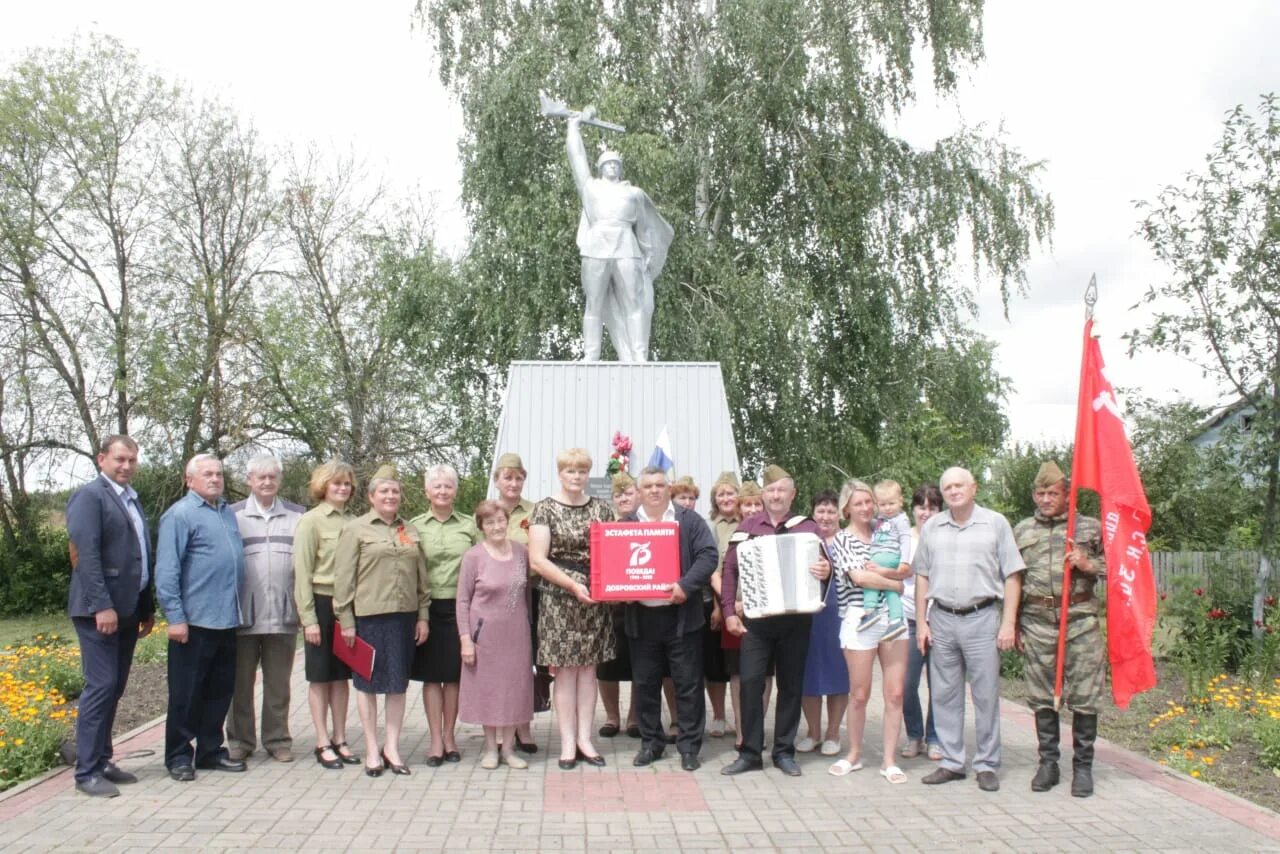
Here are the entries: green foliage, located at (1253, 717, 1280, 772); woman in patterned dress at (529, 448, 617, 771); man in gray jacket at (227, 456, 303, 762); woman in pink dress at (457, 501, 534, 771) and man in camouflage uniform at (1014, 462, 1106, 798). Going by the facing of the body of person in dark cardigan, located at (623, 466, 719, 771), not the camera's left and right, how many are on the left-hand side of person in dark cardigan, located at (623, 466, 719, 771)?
2

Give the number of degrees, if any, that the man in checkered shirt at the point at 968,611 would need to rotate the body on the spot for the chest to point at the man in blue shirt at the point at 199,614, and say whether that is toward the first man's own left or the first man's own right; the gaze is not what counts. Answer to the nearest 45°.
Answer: approximately 90° to the first man's own right

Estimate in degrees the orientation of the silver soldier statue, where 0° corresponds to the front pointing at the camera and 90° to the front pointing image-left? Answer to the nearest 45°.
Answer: approximately 0°

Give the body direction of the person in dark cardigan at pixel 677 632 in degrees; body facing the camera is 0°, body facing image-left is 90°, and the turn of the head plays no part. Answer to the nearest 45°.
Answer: approximately 0°
